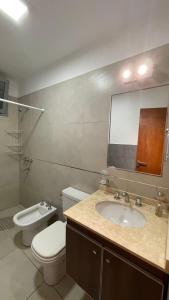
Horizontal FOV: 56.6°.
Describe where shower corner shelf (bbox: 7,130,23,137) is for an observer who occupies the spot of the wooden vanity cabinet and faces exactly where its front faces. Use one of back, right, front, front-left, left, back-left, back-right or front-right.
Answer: right

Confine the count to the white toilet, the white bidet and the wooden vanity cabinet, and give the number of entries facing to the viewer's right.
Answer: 0

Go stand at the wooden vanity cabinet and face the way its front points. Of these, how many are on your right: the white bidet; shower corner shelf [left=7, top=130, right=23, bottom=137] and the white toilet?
3

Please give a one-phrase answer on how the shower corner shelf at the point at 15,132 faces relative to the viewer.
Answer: facing the viewer

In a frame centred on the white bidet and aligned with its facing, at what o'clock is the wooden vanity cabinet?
The wooden vanity cabinet is roughly at 10 o'clock from the white bidet.

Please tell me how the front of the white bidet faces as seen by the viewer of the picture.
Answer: facing the viewer and to the left of the viewer

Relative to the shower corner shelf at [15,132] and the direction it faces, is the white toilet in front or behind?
in front

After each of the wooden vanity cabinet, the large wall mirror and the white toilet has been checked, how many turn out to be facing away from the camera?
0

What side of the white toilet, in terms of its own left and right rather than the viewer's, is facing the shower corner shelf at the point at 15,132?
right

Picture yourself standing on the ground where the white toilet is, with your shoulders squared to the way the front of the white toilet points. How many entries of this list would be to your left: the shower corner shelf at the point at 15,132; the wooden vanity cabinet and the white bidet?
1
